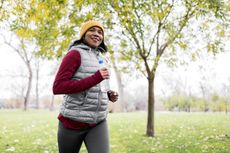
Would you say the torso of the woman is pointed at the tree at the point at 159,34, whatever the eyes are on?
no
